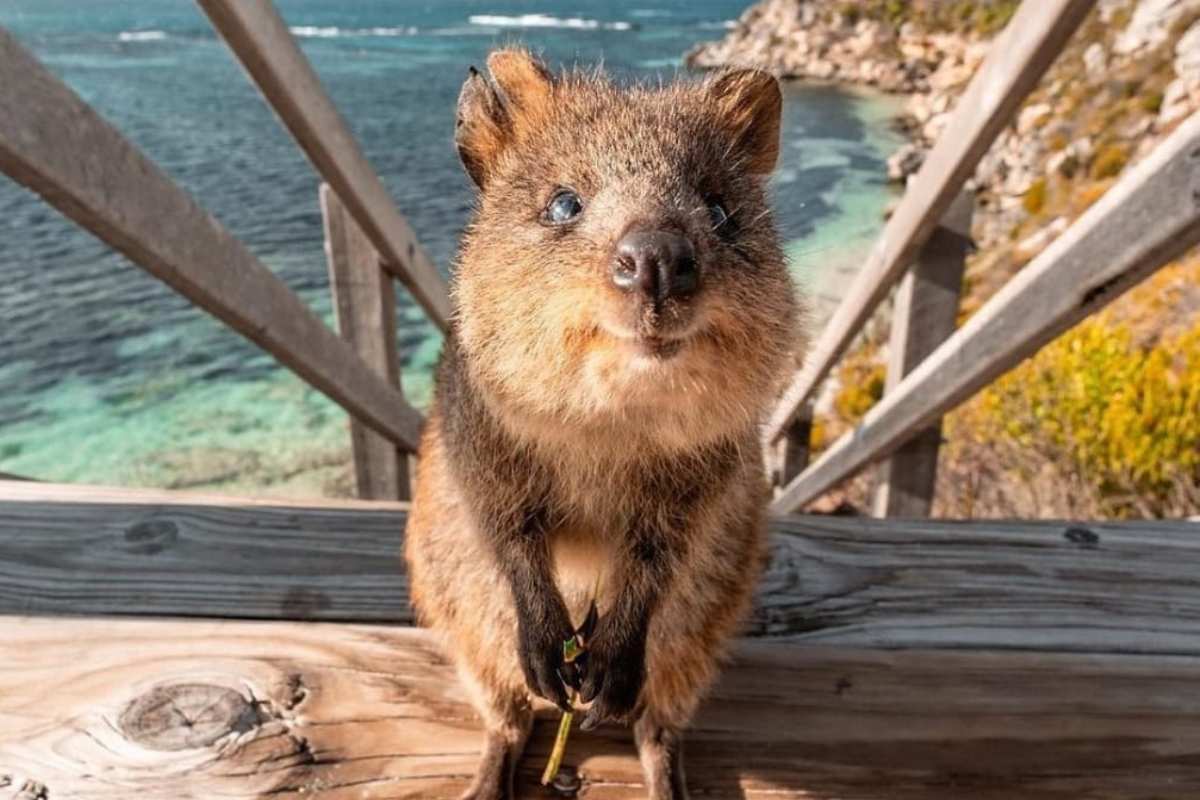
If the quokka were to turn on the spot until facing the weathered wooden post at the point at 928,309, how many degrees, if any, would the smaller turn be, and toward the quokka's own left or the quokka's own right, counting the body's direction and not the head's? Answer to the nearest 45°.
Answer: approximately 135° to the quokka's own left

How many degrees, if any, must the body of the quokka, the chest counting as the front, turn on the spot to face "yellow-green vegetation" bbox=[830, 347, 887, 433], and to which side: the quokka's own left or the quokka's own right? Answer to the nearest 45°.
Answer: approximately 180°

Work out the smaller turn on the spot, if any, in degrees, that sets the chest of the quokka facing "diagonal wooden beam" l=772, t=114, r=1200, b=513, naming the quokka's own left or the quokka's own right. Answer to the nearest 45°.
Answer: approximately 90° to the quokka's own left

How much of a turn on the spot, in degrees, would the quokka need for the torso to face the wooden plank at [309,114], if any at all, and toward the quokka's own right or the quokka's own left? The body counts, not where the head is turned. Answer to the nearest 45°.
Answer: approximately 135° to the quokka's own right

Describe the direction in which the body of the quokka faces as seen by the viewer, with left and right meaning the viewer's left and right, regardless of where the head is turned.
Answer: facing the viewer

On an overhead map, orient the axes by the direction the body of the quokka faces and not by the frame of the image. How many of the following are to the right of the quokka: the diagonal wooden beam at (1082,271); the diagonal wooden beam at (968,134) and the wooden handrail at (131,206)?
1

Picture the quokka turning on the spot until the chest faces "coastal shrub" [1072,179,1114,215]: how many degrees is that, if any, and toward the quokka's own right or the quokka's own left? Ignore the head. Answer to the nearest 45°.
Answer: approximately 135° to the quokka's own left

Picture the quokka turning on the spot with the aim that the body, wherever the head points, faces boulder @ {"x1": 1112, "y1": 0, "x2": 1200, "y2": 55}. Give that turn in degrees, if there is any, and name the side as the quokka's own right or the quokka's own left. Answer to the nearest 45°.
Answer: approximately 135° to the quokka's own left

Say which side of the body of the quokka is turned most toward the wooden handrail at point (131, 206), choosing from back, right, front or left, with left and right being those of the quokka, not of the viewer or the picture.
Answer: right

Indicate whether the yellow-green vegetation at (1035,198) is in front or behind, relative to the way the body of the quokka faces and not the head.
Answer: behind
